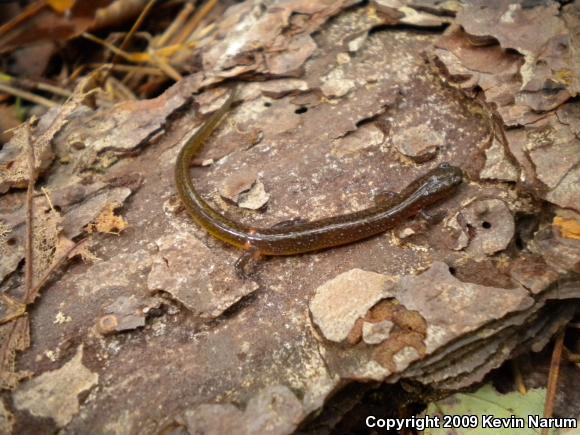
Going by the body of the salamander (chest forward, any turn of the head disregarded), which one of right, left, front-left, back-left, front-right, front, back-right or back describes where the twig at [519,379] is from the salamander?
right

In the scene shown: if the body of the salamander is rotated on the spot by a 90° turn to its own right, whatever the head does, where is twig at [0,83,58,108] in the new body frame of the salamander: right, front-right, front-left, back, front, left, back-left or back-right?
back

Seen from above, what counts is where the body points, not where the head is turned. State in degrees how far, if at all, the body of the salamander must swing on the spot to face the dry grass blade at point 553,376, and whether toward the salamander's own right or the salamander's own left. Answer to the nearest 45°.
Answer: approximately 90° to the salamander's own right

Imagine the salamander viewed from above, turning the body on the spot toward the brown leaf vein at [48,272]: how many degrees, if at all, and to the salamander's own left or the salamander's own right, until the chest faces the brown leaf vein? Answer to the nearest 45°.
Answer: approximately 135° to the salamander's own left

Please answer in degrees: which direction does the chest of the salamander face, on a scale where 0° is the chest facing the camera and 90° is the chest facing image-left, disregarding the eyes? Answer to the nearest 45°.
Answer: approximately 225°

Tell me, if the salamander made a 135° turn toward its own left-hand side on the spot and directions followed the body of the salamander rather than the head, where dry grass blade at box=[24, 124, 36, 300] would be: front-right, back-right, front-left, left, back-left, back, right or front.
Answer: front

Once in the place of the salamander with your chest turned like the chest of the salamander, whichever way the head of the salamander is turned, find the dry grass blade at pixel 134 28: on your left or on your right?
on your left
